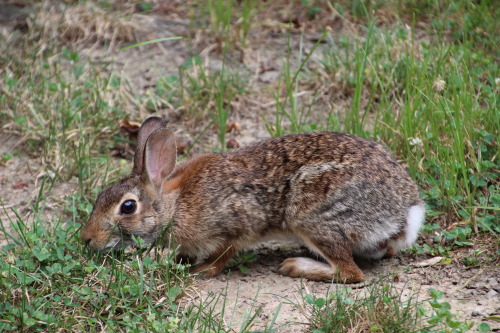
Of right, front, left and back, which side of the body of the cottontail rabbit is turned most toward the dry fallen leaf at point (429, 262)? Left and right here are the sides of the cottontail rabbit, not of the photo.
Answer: back

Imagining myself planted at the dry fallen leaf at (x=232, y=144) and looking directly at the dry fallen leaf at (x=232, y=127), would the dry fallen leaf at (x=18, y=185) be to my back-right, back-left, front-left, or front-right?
back-left

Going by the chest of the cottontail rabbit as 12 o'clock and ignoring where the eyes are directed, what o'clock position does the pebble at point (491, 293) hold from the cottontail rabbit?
The pebble is roughly at 7 o'clock from the cottontail rabbit.

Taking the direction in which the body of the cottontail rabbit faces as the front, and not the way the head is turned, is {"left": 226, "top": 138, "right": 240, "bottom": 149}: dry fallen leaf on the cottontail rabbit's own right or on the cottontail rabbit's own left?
on the cottontail rabbit's own right

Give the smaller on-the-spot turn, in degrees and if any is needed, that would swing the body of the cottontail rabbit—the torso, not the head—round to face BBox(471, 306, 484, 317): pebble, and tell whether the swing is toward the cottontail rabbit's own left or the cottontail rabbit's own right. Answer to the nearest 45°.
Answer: approximately 135° to the cottontail rabbit's own left

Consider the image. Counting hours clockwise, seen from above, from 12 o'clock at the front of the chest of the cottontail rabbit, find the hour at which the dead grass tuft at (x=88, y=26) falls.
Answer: The dead grass tuft is roughly at 2 o'clock from the cottontail rabbit.

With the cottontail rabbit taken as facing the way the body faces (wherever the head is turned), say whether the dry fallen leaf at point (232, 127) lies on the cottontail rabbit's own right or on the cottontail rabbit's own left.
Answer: on the cottontail rabbit's own right

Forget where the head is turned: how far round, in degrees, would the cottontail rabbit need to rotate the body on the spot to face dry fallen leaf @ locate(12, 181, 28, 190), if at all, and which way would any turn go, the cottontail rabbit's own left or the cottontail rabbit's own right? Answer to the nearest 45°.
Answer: approximately 45° to the cottontail rabbit's own right

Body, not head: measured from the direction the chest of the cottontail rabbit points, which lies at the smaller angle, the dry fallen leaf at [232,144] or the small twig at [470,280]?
the dry fallen leaf

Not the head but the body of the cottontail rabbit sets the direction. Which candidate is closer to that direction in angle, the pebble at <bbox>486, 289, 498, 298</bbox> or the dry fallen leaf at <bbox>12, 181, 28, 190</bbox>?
the dry fallen leaf

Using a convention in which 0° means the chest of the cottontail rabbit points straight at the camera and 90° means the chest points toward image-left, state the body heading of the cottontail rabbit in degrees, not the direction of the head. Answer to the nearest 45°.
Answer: approximately 90°
